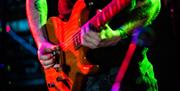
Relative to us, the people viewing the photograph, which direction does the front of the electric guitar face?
facing the viewer
